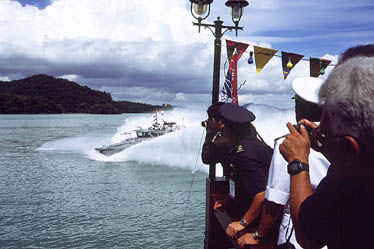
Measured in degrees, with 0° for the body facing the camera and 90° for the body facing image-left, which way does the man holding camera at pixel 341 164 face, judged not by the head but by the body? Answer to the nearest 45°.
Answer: approximately 135°

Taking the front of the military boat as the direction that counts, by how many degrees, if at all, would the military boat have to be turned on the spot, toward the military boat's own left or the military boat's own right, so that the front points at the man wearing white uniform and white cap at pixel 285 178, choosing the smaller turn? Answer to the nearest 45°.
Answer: approximately 45° to the military boat's own left

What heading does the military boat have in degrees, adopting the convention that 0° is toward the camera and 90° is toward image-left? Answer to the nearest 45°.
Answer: approximately 45°

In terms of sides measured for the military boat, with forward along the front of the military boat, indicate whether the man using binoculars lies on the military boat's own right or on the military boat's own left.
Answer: on the military boat's own left

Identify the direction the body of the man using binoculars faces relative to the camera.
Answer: to the viewer's left

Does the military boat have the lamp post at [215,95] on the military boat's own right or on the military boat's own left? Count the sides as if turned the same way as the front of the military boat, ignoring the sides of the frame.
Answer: on the military boat's own left

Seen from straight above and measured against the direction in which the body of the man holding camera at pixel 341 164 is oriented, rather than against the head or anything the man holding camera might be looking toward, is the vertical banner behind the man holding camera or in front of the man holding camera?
in front

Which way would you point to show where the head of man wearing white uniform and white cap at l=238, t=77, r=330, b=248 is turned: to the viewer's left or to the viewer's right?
to the viewer's left

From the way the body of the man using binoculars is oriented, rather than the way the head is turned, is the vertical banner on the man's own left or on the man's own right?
on the man's own right

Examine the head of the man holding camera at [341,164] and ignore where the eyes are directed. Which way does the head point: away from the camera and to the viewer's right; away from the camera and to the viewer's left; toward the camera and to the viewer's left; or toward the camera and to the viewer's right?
away from the camera and to the viewer's left

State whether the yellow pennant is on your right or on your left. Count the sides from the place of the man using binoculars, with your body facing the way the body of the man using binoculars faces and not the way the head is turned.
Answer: on your right
